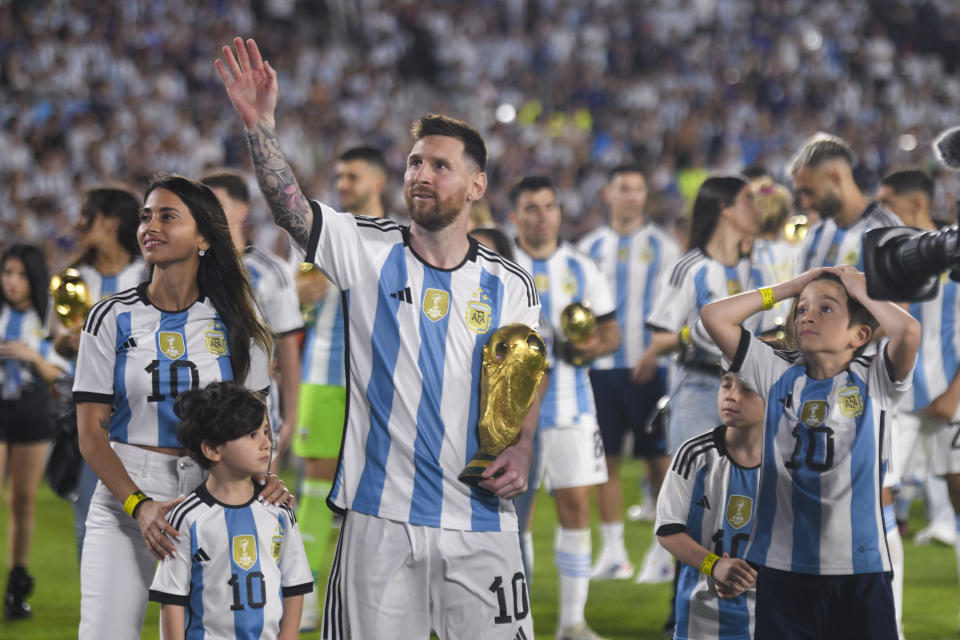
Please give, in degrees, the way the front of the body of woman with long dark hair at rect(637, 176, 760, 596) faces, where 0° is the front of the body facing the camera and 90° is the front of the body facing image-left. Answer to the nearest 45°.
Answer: approximately 315°

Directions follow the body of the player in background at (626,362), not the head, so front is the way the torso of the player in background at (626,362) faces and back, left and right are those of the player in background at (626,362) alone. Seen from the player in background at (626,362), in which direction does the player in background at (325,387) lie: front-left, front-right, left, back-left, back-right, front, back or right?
front-right

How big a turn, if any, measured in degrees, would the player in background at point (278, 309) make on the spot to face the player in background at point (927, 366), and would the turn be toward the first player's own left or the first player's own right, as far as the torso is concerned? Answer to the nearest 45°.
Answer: approximately 135° to the first player's own left

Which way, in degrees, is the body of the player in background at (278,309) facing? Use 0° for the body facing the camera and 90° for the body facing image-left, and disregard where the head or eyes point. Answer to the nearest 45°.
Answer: approximately 45°

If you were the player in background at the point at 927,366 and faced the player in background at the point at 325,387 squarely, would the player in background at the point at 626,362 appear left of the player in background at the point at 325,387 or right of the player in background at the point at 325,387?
right

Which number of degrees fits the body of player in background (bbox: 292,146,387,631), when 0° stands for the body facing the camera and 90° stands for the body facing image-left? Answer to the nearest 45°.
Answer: approximately 45°

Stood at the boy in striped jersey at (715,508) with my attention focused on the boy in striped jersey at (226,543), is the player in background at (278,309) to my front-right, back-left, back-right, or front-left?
front-right

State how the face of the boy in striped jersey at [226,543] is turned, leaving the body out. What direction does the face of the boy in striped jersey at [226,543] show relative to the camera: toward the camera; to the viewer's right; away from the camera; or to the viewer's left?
to the viewer's right

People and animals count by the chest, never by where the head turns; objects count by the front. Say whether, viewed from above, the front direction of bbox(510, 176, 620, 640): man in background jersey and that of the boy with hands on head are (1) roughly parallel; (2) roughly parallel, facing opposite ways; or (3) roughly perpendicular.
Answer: roughly parallel

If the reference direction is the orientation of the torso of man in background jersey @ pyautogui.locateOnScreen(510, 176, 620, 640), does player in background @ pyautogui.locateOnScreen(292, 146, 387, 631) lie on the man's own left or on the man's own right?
on the man's own right

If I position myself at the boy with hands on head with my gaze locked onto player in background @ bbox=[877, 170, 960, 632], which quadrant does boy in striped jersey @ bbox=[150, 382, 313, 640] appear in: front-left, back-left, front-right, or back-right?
back-left

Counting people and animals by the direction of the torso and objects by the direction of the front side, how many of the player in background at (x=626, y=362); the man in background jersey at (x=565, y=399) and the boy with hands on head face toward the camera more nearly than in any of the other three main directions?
3

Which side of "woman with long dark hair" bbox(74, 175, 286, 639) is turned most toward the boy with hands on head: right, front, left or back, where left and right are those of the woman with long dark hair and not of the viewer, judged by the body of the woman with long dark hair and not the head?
left

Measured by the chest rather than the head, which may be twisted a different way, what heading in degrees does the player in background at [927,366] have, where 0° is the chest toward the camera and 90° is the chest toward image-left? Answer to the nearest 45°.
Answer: approximately 45°

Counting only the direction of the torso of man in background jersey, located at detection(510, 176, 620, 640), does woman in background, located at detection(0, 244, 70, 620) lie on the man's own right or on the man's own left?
on the man's own right

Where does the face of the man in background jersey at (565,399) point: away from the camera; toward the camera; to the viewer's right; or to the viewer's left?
toward the camera

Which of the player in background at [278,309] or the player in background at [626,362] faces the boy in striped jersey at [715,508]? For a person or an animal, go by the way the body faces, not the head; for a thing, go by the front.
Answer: the player in background at [626,362]

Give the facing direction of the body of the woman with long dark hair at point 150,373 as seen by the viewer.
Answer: toward the camera

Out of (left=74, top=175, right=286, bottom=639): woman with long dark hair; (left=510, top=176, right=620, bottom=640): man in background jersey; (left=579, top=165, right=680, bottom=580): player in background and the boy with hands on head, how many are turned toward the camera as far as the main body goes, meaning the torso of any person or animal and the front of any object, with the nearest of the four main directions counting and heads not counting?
4
